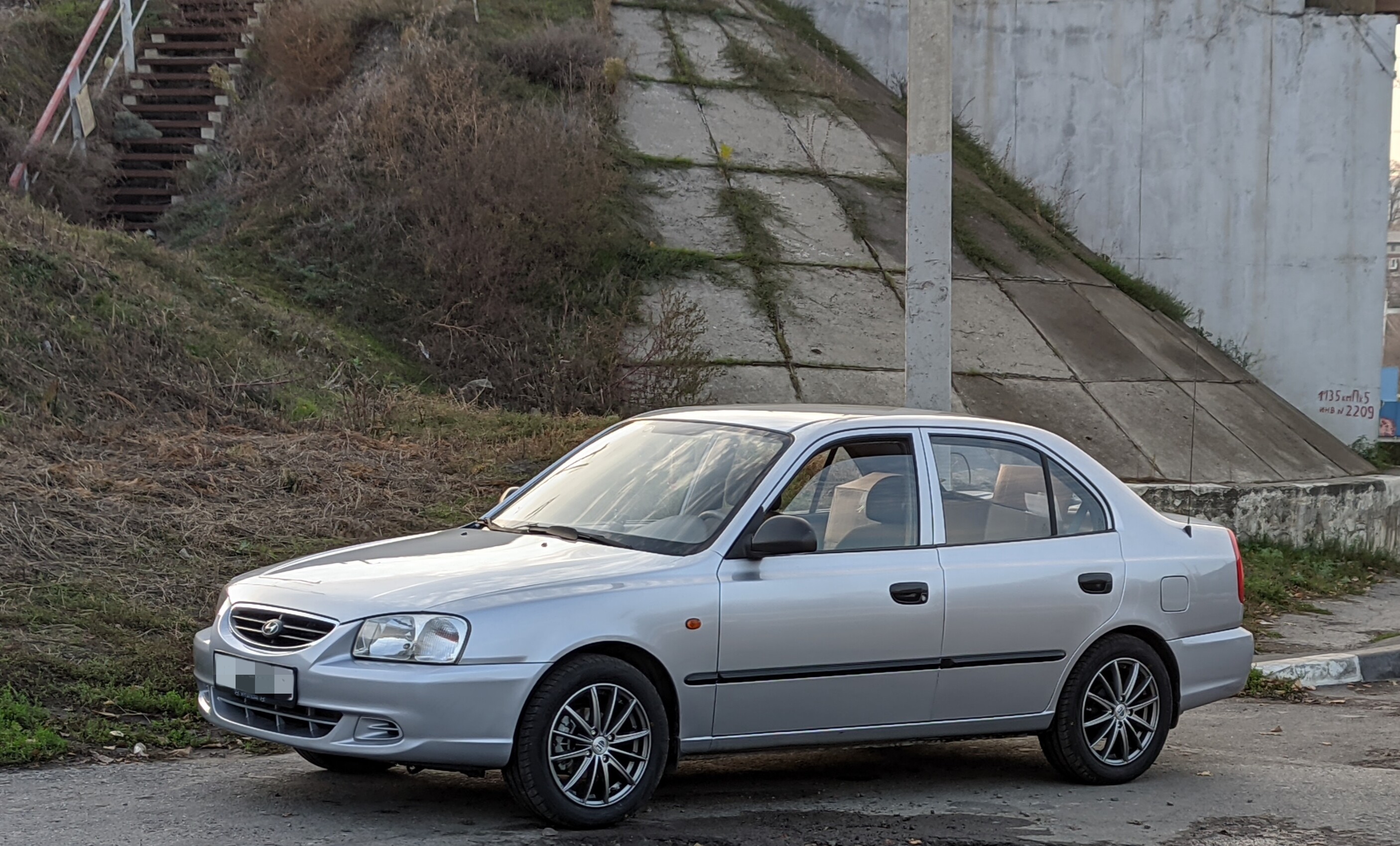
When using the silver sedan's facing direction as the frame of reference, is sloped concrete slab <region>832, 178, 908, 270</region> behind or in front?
behind

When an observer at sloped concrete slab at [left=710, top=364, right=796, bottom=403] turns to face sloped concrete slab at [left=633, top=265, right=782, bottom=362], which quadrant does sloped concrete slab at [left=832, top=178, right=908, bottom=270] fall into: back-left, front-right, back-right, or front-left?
front-right

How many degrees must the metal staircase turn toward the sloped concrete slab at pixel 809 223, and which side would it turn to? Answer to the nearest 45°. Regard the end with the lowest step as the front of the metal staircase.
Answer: approximately 45° to its left

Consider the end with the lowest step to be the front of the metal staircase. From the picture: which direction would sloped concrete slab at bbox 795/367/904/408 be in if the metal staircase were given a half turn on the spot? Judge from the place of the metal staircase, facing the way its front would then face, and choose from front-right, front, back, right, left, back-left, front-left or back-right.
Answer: back-right

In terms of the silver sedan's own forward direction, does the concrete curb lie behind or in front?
behind

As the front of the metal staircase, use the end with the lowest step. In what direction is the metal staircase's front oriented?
toward the camera

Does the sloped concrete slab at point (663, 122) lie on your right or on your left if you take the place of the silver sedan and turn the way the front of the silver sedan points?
on your right

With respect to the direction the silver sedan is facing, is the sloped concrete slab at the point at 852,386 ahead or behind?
behind

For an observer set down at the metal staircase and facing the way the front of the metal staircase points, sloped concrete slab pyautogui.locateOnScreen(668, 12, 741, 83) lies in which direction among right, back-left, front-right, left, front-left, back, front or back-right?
left

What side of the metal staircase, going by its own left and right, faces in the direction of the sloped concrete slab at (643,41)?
left

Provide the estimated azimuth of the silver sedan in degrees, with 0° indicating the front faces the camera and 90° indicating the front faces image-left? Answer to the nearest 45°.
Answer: approximately 45°

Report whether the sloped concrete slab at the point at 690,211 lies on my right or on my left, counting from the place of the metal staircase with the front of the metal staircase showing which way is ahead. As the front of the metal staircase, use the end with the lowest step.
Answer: on my left

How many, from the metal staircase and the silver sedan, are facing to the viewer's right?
0

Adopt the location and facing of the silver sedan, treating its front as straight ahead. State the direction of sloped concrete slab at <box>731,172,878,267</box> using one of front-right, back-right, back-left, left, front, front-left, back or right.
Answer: back-right

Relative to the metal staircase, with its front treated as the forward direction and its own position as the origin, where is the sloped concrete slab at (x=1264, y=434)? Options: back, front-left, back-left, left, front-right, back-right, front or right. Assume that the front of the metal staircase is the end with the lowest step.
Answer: front-left
